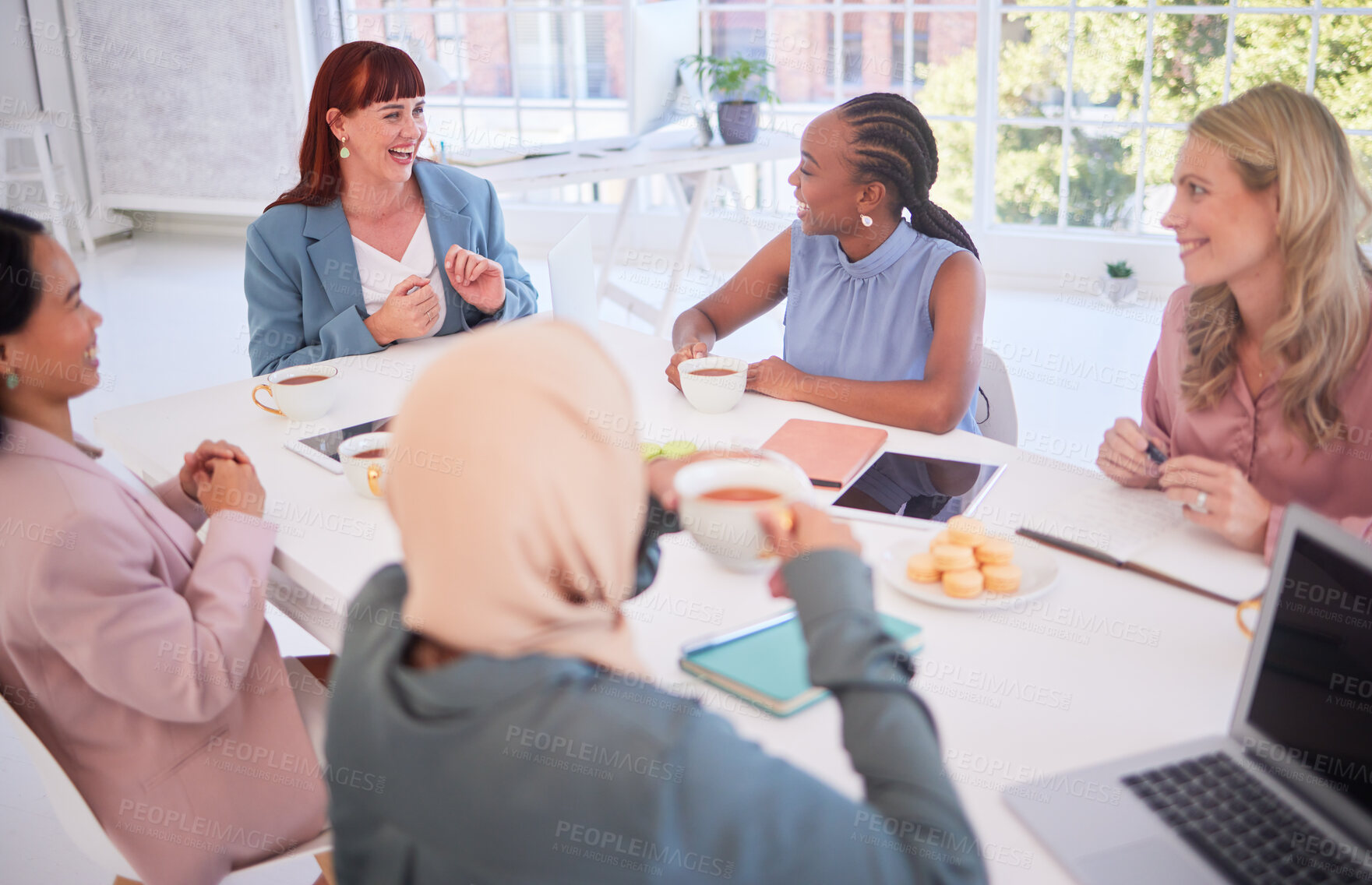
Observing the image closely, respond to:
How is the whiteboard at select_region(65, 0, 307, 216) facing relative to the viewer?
toward the camera

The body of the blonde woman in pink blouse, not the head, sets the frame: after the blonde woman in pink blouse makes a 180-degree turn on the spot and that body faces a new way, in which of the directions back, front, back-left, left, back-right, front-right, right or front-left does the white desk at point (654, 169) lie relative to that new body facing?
left

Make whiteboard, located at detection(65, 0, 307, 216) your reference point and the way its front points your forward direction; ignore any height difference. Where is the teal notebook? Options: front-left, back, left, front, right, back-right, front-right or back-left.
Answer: front

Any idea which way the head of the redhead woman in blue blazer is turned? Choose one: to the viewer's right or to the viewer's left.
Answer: to the viewer's right

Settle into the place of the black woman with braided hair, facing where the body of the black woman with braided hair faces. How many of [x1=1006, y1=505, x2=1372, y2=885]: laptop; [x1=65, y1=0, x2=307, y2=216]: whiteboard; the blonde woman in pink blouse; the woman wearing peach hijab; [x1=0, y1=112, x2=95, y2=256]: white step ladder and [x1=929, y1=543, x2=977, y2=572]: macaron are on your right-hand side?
2

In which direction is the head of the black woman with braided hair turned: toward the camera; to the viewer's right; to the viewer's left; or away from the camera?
to the viewer's left

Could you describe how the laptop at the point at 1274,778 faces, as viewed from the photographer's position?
facing the viewer and to the left of the viewer

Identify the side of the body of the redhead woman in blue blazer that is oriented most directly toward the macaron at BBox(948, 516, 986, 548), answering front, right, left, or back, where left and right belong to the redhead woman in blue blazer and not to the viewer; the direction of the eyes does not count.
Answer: front

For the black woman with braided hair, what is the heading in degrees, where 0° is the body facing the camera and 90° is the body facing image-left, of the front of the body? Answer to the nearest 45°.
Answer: approximately 45°

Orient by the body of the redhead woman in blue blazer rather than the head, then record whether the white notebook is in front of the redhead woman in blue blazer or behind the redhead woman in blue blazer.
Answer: in front

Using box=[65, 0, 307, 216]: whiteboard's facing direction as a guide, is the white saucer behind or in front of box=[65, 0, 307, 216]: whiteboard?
in front

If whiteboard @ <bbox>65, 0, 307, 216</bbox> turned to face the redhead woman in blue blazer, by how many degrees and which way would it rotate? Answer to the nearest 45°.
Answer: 0° — it already faces them

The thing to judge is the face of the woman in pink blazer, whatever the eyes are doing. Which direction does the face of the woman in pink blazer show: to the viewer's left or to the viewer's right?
to the viewer's right

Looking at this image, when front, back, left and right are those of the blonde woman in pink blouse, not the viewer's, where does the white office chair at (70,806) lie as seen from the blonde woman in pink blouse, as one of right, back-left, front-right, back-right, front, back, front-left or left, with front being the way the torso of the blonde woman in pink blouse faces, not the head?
front

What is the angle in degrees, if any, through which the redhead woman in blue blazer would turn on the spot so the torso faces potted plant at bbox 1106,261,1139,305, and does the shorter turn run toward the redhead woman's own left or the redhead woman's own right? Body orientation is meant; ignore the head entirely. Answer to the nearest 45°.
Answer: approximately 90° to the redhead woman's own left

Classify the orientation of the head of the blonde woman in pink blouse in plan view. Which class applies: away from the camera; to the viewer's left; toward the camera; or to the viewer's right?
to the viewer's left

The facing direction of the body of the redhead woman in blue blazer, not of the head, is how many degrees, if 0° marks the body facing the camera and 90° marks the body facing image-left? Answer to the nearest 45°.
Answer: approximately 315°

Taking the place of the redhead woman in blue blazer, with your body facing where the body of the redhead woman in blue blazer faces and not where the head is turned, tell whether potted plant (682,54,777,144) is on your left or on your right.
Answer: on your left
